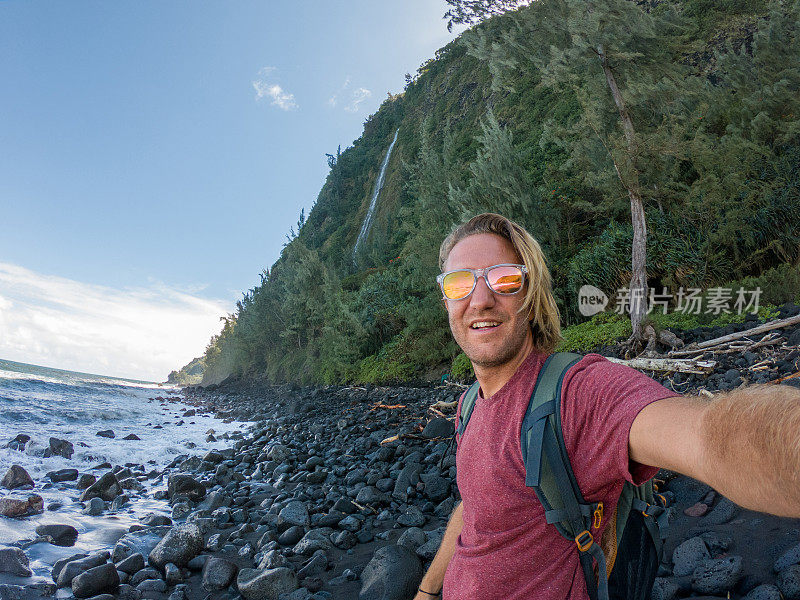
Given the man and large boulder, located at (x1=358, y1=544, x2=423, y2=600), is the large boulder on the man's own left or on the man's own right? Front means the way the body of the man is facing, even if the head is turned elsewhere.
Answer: on the man's own right

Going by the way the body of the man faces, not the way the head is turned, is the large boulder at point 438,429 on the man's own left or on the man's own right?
on the man's own right

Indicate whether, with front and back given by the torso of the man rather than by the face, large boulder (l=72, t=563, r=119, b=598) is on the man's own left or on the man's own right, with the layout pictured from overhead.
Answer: on the man's own right

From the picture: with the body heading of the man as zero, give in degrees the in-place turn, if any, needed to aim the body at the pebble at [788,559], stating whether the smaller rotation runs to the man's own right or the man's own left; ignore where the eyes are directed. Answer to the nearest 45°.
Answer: approximately 180°

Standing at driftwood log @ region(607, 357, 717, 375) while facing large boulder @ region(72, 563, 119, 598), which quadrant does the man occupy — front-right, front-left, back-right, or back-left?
front-left

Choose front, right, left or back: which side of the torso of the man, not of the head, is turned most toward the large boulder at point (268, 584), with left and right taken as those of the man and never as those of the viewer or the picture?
right

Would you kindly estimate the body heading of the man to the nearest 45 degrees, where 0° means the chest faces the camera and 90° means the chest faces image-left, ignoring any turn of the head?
approximately 45°

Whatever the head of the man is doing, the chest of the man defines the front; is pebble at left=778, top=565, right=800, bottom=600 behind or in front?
behind

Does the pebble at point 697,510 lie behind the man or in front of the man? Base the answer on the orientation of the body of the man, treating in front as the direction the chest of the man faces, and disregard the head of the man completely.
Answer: behind
